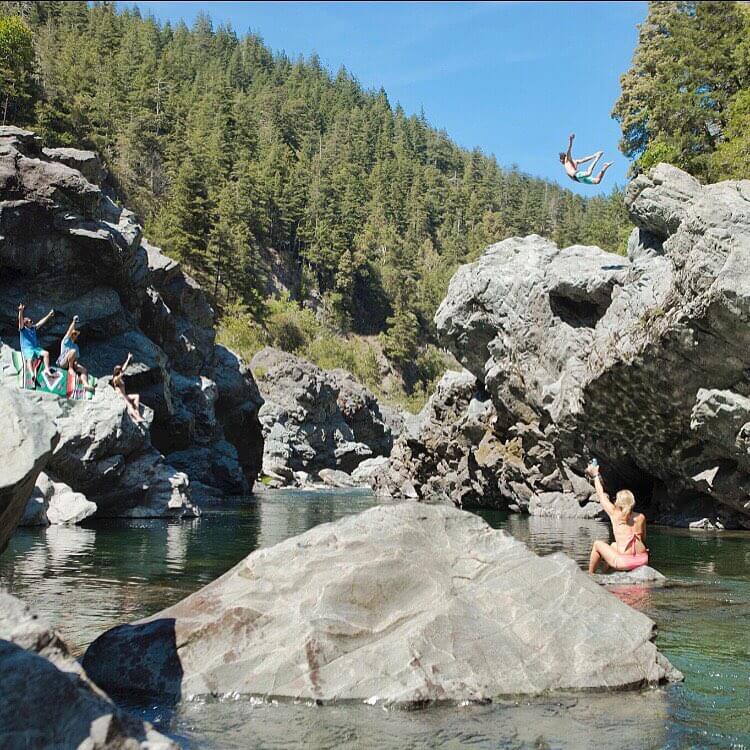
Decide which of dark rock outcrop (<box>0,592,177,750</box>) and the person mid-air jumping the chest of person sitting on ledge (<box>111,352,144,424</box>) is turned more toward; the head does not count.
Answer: the person mid-air jumping

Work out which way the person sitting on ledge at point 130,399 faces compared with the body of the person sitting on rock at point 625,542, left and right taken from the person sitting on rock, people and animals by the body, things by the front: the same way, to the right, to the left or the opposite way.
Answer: to the right

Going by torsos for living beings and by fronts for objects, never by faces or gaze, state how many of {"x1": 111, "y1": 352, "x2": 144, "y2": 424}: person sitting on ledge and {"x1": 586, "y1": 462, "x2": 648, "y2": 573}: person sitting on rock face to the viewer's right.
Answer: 1

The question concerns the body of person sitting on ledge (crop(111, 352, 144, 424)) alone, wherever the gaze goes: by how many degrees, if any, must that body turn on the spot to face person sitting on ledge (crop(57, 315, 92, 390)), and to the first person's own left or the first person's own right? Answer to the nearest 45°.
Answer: approximately 135° to the first person's own right

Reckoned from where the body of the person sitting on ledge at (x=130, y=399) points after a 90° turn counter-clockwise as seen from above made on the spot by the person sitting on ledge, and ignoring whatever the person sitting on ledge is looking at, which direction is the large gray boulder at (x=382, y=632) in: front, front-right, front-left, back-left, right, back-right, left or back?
back

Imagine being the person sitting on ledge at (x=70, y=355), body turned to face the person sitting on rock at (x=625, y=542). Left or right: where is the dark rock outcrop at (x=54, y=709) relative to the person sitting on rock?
right

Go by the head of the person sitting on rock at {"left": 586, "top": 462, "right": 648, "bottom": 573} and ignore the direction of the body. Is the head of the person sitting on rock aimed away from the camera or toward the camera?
away from the camera

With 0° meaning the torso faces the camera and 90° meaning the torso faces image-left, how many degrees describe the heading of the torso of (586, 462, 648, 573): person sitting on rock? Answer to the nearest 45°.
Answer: approximately 135°

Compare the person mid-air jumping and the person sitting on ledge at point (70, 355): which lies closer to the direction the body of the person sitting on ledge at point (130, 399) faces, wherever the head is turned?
the person mid-air jumping

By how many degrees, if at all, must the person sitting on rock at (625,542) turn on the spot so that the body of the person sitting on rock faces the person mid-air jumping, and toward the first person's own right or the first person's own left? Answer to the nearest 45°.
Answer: approximately 45° to the first person's own right

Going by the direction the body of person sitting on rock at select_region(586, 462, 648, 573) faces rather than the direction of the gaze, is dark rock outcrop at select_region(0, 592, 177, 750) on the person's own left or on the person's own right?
on the person's own left

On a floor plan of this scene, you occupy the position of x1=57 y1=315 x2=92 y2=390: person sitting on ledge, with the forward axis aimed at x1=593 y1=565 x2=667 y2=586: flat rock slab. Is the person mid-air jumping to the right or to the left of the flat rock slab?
left

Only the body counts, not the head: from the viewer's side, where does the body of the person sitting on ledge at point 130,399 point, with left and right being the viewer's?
facing to the right of the viewer

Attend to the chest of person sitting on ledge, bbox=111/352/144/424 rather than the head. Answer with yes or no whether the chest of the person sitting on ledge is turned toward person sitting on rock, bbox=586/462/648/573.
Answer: no

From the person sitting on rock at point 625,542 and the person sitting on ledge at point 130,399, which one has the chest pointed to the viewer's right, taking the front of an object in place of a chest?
the person sitting on ledge

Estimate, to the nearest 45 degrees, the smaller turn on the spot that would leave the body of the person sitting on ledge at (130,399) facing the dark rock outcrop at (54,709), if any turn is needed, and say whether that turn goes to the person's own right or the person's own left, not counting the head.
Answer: approximately 90° to the person's own right
